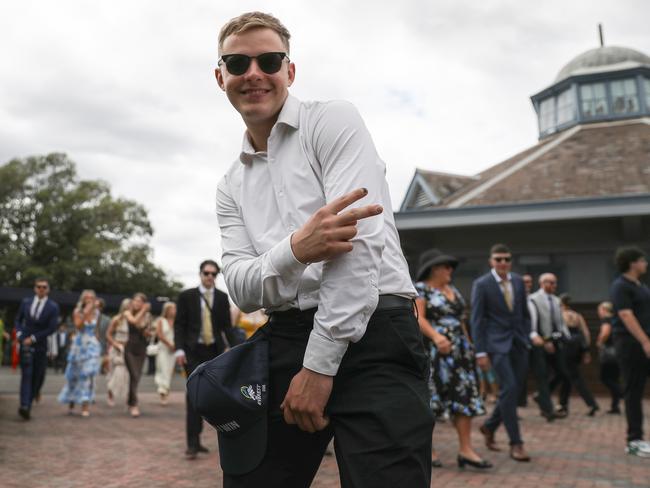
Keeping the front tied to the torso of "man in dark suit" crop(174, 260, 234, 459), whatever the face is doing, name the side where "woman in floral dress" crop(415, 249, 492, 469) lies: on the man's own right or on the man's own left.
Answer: on the man's own left

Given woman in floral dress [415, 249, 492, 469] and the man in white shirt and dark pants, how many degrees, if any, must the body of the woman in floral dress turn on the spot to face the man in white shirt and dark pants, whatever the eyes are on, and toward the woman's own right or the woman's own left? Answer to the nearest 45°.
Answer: approximately 45° to the woman's own right

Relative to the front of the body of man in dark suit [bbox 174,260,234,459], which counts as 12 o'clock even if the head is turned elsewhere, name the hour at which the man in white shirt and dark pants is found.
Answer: The man in white shirt and dark pants is roughly at 12 o'clock from the man in dark suit.

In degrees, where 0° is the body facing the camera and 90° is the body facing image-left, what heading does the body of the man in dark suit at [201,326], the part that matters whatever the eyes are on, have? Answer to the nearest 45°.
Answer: approximately 0°

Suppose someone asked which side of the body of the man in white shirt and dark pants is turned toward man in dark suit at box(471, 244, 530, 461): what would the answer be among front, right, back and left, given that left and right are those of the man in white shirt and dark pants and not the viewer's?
back

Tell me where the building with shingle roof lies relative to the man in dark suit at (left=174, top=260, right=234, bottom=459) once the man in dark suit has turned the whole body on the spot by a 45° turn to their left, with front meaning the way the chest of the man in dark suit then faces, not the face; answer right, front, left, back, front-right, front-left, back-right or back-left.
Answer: left

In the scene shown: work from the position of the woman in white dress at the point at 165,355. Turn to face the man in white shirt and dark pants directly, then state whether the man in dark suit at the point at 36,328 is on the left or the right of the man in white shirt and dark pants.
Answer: right

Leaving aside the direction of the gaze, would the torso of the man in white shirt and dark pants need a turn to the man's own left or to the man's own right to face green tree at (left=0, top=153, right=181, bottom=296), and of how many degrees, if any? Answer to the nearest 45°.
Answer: approximately 135° to the man's own right

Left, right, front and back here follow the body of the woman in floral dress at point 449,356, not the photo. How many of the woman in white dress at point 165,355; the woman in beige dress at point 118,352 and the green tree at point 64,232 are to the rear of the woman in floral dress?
3

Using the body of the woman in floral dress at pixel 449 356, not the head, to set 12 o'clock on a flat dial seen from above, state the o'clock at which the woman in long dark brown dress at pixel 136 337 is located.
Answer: The woman in long dark brown dress is roughly at 6 o'clock from the woman in floral dress.

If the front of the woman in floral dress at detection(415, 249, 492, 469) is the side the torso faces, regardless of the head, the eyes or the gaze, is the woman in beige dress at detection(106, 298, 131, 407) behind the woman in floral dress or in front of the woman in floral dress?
behind

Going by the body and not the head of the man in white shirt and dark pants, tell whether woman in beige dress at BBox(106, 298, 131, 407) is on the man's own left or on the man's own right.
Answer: on the man's own right

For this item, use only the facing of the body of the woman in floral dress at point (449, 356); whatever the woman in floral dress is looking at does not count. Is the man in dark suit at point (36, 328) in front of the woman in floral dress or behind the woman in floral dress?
behind
